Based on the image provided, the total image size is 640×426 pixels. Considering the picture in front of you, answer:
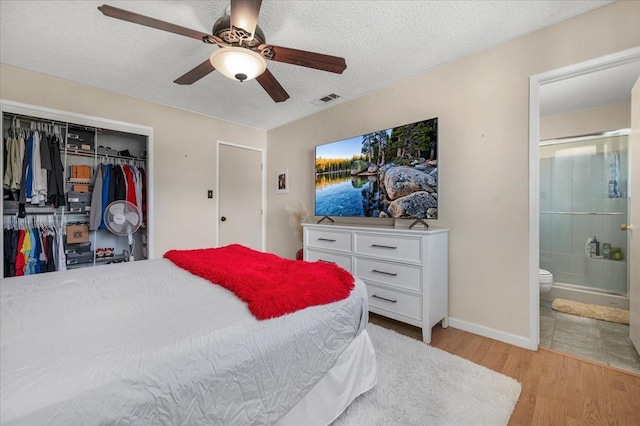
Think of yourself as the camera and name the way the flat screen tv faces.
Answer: facing the viewer and to the left of the viewer

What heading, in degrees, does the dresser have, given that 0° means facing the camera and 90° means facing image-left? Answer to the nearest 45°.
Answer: approximately 45°

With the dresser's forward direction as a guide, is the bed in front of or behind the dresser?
in front

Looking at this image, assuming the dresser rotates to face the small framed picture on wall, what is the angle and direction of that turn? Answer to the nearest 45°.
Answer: approximately 90° to its right

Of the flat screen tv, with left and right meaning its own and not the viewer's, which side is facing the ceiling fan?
front

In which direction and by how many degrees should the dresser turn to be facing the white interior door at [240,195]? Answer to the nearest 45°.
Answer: approximately 90° to its right

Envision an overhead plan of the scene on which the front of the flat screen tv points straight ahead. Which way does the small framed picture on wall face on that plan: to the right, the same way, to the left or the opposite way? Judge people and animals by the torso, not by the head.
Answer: the same way

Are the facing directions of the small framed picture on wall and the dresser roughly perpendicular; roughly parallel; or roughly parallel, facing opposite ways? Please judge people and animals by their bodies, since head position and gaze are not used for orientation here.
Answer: roughly parallel

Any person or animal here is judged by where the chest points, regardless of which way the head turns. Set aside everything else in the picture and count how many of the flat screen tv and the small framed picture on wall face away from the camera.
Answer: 0

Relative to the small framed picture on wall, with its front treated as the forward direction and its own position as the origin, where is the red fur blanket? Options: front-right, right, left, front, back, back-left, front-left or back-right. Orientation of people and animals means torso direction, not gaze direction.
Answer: front-left

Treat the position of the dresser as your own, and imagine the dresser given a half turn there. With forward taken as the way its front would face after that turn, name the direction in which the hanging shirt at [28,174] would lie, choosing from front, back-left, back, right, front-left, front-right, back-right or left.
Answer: back-left

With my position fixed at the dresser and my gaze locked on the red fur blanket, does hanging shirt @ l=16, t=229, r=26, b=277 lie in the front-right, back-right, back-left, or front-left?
front-right
